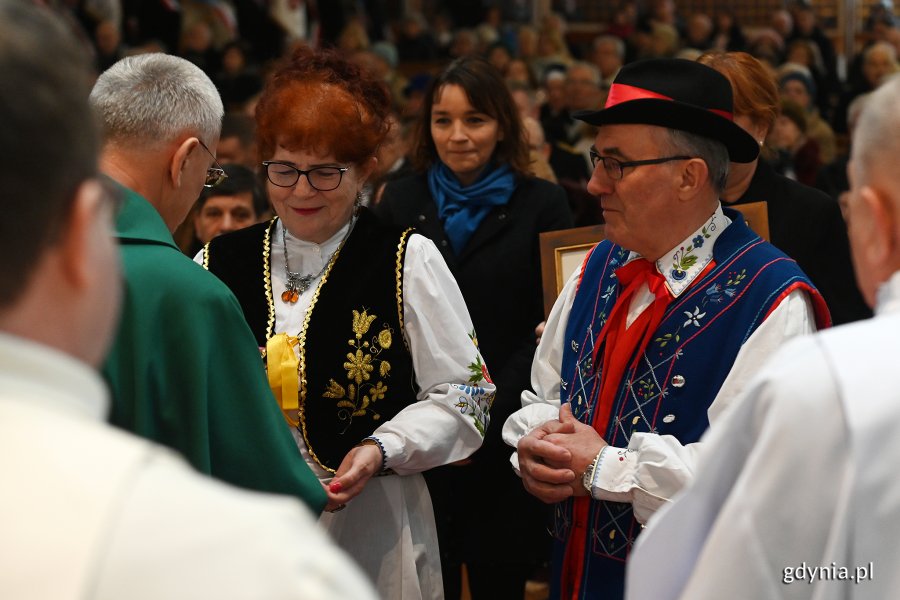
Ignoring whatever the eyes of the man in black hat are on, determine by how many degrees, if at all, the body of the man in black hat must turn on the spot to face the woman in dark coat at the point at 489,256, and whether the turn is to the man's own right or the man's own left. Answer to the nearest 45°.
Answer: approximately 90° to the man's own right

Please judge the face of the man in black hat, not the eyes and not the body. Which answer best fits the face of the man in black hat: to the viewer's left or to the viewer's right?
to the viewer's left

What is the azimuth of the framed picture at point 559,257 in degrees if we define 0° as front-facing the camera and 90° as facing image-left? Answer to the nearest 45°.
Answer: approximately 0°

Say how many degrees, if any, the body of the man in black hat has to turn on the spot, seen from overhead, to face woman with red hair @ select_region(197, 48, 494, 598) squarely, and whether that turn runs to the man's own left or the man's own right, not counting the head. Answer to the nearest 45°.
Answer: approximately 45° to the man's own right

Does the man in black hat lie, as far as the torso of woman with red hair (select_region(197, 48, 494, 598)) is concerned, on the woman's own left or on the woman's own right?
on the woman's own left

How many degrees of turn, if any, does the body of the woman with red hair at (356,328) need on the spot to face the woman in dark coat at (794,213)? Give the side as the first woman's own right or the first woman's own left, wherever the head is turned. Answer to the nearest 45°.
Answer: approximately 180°

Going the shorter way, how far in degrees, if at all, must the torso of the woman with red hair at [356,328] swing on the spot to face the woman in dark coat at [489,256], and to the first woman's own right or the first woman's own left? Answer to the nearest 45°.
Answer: approximately 180°

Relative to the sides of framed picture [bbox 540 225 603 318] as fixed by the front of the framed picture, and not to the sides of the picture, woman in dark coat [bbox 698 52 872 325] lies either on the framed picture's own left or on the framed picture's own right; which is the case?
on the framed picture's own left

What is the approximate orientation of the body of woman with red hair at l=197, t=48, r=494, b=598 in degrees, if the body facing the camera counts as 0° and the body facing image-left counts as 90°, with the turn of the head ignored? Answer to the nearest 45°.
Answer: approximately 45°
